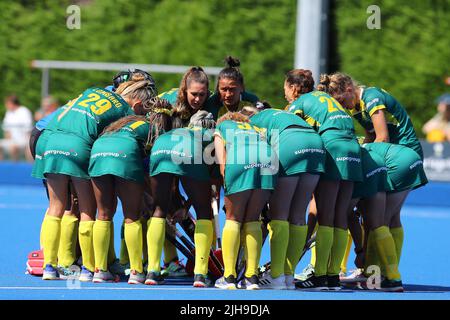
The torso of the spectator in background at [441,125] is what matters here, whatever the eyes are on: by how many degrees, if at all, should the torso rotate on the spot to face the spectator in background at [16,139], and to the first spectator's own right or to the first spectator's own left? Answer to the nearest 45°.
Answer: approximately 90° to the first spectator's own right

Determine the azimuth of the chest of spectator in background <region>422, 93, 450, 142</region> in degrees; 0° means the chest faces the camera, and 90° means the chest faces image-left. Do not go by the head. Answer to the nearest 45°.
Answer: approximately 0°
